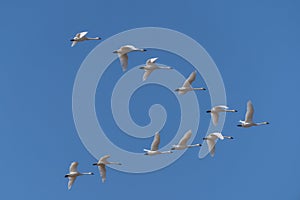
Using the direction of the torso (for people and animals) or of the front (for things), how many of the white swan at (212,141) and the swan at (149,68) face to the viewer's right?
2

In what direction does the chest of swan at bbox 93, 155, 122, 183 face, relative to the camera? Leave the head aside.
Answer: to the viewer's right

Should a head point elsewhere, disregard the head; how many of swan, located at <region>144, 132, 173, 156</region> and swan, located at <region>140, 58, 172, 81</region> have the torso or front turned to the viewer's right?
2

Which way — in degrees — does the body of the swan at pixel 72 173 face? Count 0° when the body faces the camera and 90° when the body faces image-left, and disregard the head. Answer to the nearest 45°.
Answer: approximately 270°

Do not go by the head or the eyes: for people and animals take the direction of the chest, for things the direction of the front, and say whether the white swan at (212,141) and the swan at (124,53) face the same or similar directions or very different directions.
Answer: same or similar directions

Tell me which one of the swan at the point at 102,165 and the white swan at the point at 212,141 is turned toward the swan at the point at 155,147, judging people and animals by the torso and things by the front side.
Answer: the swan at the point at 102,165

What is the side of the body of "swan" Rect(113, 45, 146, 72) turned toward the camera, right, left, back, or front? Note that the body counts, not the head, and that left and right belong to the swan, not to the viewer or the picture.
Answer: right

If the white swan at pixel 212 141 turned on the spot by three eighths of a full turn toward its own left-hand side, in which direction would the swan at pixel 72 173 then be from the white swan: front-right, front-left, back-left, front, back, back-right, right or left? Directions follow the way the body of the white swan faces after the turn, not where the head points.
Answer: front-left

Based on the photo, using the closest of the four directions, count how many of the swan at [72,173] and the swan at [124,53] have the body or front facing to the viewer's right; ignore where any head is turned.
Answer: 2

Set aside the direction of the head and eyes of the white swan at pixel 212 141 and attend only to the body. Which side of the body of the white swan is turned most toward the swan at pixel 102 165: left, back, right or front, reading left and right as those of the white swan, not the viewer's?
back

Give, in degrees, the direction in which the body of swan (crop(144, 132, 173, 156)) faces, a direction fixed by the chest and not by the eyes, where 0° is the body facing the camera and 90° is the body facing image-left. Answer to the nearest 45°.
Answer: approximately 270°

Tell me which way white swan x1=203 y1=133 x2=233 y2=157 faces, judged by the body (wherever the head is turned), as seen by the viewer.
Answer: to the viewer's right

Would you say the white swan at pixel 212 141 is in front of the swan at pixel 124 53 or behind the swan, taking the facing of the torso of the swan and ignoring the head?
in front
